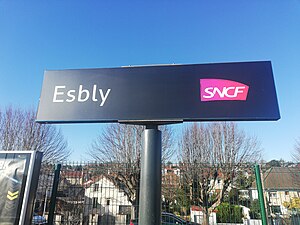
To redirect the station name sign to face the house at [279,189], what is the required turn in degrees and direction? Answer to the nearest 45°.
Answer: approximately 135° to its left

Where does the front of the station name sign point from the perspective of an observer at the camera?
facing the viewer

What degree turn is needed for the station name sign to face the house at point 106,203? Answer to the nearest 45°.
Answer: approximately 135° to its right

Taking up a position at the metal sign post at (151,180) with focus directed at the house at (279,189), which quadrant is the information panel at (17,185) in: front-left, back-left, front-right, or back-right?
back-left

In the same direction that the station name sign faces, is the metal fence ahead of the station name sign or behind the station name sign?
behind

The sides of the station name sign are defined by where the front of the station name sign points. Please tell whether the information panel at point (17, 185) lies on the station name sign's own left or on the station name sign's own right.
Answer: on the station name sign's own right
